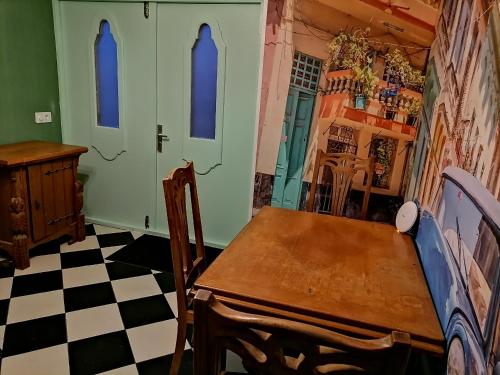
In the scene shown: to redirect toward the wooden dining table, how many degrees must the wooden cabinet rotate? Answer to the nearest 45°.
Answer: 0° — it already faces it

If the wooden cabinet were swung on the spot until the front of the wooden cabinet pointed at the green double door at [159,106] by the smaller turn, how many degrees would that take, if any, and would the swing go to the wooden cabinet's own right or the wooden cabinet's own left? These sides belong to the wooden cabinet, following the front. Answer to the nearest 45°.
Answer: approximately 45° to the wooden cabinet's own left

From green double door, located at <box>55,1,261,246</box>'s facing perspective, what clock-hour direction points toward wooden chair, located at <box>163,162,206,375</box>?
The wooden chair is roughly at 12 o'clock from the green double door.

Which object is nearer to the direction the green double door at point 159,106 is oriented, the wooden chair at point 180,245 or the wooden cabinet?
the wooden chair

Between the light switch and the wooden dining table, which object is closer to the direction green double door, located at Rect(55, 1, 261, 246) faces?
the wooden dining table

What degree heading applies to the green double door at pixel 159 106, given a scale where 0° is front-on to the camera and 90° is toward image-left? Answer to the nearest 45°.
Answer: approximately 0°

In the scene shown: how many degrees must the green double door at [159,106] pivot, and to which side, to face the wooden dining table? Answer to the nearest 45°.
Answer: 0° — it already faces it

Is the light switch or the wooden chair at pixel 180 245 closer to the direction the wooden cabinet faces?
the wooden chair

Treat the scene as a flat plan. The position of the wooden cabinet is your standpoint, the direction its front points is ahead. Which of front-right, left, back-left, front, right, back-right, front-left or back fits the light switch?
back-left

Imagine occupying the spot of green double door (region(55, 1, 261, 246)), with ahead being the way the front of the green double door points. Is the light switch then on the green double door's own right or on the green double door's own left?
on the green double door's own right
